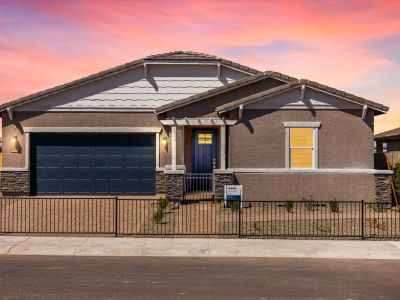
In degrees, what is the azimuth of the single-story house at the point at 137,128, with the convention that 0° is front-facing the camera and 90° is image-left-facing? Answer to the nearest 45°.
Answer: approximately 0°

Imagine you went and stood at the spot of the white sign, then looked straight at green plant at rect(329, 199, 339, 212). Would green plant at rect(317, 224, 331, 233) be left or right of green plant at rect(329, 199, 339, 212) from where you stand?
right

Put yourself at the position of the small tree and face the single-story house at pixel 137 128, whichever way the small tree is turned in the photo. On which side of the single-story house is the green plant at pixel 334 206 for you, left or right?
left

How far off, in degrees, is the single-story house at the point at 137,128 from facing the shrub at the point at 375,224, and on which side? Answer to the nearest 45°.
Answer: approximately 45° to its left

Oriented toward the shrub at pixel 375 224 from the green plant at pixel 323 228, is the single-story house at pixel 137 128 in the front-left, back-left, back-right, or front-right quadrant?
back-left

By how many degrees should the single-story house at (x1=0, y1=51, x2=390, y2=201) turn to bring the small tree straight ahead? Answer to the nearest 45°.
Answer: approximately 90° to its left

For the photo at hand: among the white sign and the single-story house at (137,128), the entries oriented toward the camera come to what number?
2

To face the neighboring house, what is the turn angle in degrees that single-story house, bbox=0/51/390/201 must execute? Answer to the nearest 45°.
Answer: approximately 90° to its left

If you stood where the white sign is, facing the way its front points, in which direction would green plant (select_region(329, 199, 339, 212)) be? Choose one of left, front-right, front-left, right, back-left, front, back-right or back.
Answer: left
